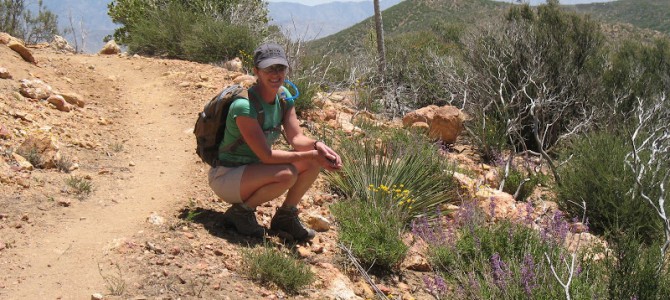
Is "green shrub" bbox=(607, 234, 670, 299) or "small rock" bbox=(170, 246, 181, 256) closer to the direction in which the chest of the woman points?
the green shrub

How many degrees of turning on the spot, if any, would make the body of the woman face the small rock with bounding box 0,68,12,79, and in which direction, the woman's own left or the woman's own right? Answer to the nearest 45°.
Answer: approximately 180°

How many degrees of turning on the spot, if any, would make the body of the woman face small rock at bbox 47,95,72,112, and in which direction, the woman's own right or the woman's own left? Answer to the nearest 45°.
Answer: approximately 180°

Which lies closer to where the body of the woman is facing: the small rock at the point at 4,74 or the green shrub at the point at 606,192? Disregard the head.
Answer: the green shrub

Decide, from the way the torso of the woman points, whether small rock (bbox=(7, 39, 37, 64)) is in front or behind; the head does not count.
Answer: behind

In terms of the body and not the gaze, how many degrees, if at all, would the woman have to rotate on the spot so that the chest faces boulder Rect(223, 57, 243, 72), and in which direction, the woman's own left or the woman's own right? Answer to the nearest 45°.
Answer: approximately 135° to the woman's own left

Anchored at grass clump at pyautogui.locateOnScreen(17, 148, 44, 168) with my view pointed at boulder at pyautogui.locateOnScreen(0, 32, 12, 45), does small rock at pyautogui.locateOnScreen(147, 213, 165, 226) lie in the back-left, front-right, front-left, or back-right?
back-right

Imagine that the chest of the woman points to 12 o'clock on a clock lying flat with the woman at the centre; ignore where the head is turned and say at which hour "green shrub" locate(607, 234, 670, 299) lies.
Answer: The green shrub is roughly at 11 o'clock from the woman.

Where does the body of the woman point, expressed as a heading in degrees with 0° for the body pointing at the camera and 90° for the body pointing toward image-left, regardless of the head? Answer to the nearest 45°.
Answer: approximately 315°
